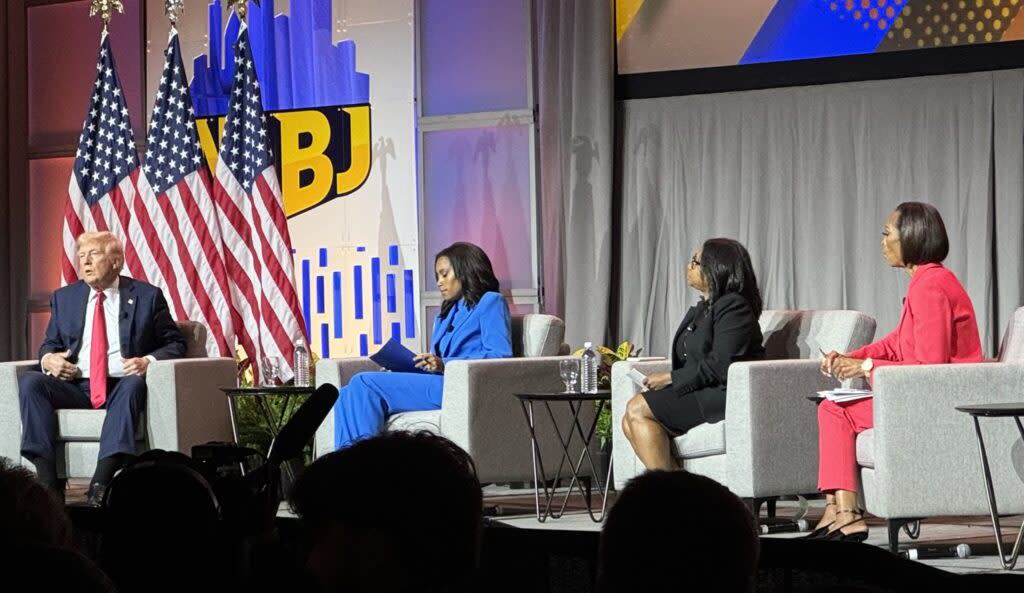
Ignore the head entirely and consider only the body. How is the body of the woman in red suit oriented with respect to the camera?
to the viewer's left

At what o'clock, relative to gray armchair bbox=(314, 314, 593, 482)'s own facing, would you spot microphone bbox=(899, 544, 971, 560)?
The microphone is roughly at 9 o'clock from the gray armchair.

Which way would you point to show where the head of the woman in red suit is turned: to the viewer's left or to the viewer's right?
to the viewer's left

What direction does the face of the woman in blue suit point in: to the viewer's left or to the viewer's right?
to the viewer's left

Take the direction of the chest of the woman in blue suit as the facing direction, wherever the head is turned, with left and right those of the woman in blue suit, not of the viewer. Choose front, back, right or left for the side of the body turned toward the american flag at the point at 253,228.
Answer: right

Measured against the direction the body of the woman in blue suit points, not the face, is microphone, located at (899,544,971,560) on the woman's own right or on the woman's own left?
on the woman's own left

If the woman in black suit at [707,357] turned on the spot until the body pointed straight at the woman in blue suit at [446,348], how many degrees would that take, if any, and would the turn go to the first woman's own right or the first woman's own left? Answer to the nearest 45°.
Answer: approximately 45° to the first woman's own right

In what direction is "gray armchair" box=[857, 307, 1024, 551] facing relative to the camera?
to the viewer's left

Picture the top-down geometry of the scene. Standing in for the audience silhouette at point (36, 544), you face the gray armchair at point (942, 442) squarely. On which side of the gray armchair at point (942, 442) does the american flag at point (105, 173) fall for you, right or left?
left

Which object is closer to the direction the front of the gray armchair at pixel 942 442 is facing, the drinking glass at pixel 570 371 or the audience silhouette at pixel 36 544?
the drinking glass

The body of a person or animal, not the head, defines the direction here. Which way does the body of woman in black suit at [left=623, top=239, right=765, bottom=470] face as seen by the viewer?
to the viewer's left

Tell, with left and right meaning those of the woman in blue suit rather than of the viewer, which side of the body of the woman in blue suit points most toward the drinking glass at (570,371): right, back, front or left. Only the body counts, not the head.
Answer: left
